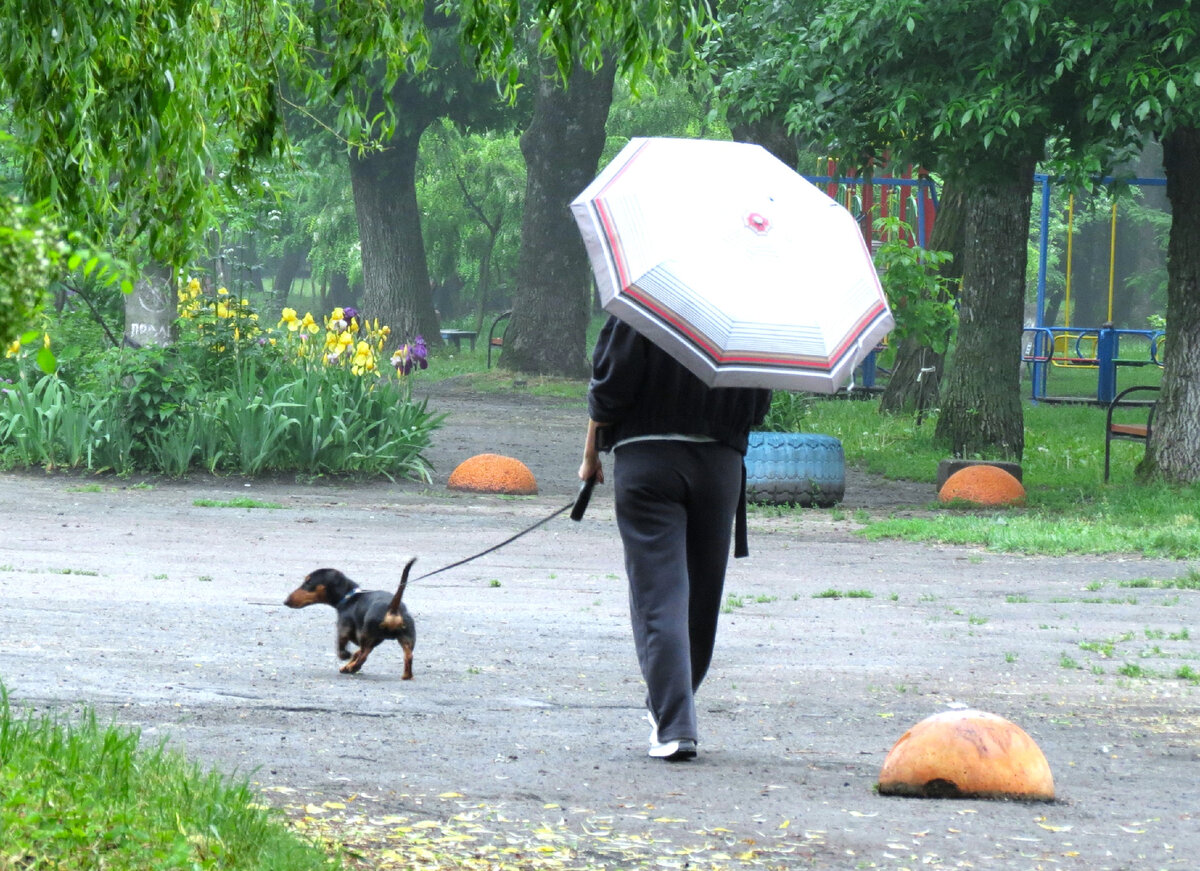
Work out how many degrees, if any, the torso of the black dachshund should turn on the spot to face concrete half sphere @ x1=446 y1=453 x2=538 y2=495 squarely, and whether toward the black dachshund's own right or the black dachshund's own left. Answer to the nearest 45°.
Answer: approximately 45° to the black dachshund's own right

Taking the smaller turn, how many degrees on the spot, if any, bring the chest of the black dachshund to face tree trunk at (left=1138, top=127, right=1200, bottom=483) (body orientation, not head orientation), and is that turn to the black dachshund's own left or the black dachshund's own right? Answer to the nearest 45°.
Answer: approximately 90° to the black dachshund's own right

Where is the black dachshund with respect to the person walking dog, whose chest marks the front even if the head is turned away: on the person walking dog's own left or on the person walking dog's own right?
on the person walking dog's own left

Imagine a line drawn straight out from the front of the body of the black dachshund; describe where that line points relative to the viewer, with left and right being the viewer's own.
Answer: facing away from the viewer and to the left of the viewer

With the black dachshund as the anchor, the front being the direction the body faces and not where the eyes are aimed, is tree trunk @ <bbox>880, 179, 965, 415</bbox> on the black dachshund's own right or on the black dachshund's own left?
on the black dachshund's own right

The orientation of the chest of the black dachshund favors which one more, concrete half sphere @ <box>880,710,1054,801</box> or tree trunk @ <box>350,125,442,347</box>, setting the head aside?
the tree trunk

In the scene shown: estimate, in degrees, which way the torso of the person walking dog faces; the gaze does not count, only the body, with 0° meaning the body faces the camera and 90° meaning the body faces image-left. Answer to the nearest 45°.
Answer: approximately 180°

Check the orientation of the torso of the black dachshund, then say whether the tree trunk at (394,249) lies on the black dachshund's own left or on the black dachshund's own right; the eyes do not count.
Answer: on the black dachshund's own right

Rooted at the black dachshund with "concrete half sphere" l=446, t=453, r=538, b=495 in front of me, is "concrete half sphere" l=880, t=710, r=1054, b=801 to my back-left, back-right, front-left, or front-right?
back-right
